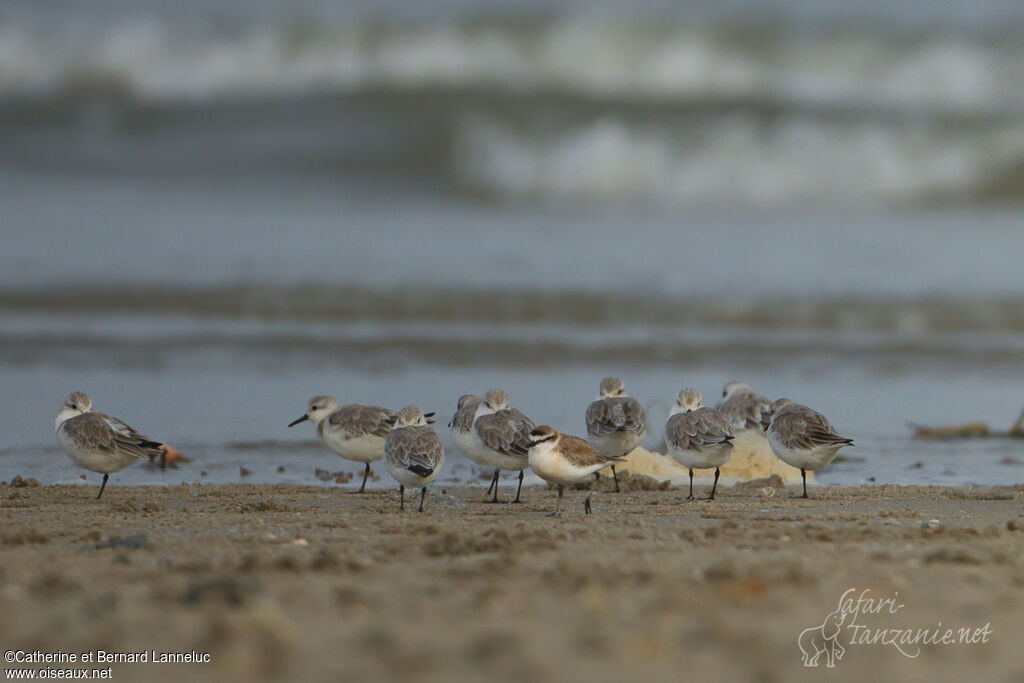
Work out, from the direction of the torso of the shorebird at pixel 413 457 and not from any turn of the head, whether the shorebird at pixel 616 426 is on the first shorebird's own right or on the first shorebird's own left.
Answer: on the first shorebird's own right

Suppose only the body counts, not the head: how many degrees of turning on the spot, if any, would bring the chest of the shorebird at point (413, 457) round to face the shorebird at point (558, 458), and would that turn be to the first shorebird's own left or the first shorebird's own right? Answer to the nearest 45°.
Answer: approximately 90° to the first shorebird's own right

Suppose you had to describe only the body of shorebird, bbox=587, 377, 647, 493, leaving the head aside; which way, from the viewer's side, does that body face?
away from the camera

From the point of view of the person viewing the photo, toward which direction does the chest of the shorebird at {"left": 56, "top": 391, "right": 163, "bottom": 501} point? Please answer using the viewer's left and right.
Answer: facing to the left of the viewer

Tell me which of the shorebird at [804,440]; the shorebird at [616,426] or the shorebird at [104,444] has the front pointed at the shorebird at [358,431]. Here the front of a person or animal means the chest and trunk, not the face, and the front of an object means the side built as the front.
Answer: the shorebird at [804,440]

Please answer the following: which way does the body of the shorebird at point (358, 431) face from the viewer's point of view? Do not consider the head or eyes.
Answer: to the viewer's left

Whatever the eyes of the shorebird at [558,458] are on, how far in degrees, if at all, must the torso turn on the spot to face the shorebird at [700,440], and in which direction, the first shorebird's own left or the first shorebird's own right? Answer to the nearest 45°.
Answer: approximately 135° to the first shorebird's own right

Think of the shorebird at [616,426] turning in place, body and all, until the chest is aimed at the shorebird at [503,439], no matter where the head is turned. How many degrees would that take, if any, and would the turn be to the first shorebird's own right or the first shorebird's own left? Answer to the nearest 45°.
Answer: approximately 135° to the first shorebird's own left
